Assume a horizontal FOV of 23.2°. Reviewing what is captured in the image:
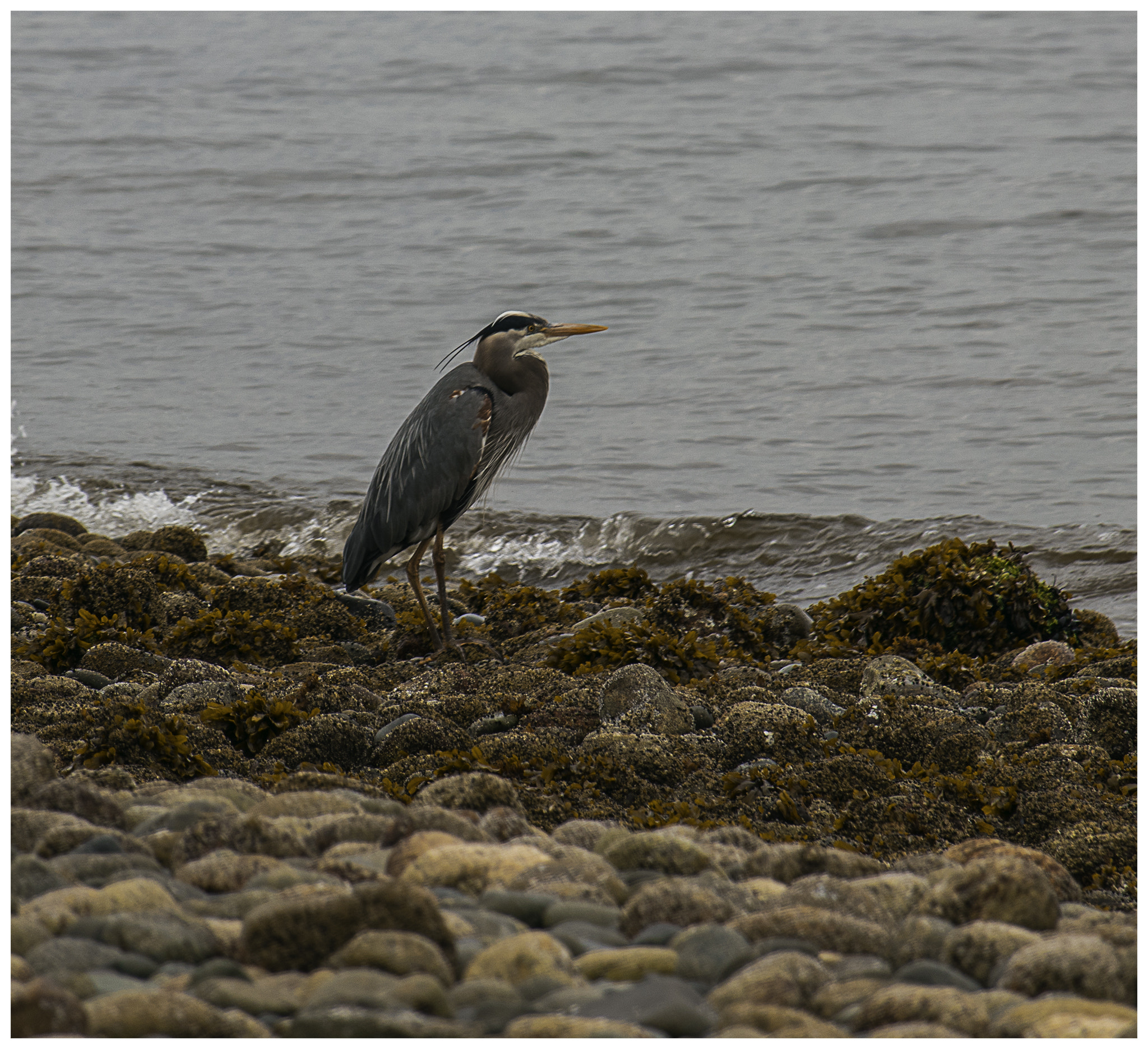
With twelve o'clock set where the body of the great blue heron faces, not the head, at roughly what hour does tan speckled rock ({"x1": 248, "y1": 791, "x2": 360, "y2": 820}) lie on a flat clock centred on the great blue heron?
The tan speckled rock is roughly at 3 o'clock from the great blue heron.

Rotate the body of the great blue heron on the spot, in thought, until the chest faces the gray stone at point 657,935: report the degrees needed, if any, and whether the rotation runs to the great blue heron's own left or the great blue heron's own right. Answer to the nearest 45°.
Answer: approximately 90° to the great blue heron's own right

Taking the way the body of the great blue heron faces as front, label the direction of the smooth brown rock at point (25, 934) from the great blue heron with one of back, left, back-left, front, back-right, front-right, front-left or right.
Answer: right

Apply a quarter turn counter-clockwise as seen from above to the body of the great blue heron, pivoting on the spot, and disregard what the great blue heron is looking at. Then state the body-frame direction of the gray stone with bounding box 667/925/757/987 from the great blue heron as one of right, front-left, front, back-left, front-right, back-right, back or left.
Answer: back

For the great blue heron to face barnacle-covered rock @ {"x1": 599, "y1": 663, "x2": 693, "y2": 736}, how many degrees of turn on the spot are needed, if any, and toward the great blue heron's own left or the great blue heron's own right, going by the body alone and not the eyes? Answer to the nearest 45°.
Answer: approximately 90° to the great blue heron's own right

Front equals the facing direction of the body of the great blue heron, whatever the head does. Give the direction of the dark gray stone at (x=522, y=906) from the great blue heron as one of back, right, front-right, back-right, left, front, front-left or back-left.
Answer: right

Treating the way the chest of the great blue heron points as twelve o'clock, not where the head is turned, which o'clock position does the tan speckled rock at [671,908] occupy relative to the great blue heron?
The tan speckled rock is roughly at 3 o'clock from the great blue heron.

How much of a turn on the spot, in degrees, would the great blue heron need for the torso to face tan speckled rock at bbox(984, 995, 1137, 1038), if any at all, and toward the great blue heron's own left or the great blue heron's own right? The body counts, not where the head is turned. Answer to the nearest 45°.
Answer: approximately 90° to the great blue heron's own right

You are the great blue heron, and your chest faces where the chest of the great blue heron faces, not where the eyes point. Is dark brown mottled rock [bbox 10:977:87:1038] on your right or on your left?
on your right

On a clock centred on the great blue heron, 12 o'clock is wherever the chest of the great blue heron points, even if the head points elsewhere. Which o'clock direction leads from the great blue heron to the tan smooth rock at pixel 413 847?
The tan smooth rock is roughly at 3 o'clock from the great blue heron.

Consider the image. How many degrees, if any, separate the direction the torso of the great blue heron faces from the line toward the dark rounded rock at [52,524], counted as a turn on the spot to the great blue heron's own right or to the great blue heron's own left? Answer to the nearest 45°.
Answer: approximately 135° to the great blue heron's own left

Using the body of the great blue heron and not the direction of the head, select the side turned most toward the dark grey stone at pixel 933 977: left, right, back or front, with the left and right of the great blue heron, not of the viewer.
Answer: right

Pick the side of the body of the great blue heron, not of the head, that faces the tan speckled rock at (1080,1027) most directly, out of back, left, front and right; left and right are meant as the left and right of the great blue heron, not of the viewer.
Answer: right

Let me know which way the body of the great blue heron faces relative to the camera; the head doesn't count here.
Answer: to the viewer's right

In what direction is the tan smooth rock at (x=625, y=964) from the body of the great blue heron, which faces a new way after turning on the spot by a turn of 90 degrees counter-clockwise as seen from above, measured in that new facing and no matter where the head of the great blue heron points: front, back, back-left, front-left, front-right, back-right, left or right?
back

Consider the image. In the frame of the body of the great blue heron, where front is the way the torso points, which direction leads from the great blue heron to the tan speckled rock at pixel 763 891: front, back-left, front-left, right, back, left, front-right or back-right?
right
